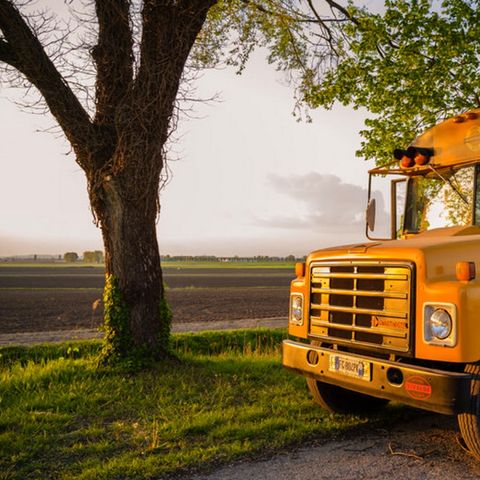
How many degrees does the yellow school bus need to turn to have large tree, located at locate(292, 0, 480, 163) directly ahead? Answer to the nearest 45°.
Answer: approximately 135° to its right

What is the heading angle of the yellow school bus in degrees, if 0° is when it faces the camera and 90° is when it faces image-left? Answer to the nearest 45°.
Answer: approximately 45°
